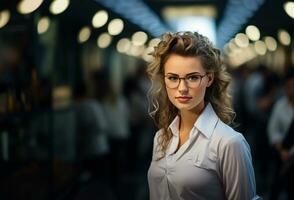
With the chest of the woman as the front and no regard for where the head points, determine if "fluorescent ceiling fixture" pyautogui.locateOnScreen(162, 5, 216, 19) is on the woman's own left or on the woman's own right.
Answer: on the woman's own right

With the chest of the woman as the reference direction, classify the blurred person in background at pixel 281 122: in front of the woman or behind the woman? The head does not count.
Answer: behind

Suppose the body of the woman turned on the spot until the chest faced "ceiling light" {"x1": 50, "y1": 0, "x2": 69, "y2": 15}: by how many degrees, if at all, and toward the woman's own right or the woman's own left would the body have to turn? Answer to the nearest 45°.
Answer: approximately 90° to the woman's own right

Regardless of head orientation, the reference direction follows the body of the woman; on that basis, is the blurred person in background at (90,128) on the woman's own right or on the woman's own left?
on the woman's own right

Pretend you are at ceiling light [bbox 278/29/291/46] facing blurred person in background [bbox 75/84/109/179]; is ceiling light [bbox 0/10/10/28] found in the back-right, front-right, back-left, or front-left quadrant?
front-left

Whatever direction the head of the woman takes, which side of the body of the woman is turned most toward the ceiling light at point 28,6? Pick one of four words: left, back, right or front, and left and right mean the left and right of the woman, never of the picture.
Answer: right

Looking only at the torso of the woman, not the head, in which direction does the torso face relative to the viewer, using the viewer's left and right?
facing the viewer and to the left of the viewer

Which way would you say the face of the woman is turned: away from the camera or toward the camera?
toward the camera

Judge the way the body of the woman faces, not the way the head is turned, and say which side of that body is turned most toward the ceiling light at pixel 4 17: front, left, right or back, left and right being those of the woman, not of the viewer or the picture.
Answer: right
